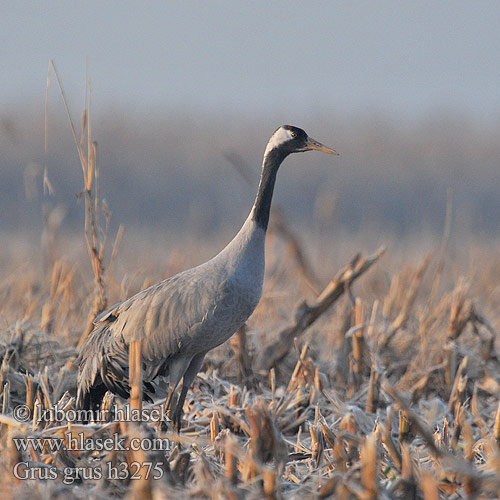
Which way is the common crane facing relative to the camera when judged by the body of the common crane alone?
to the viewer's right
